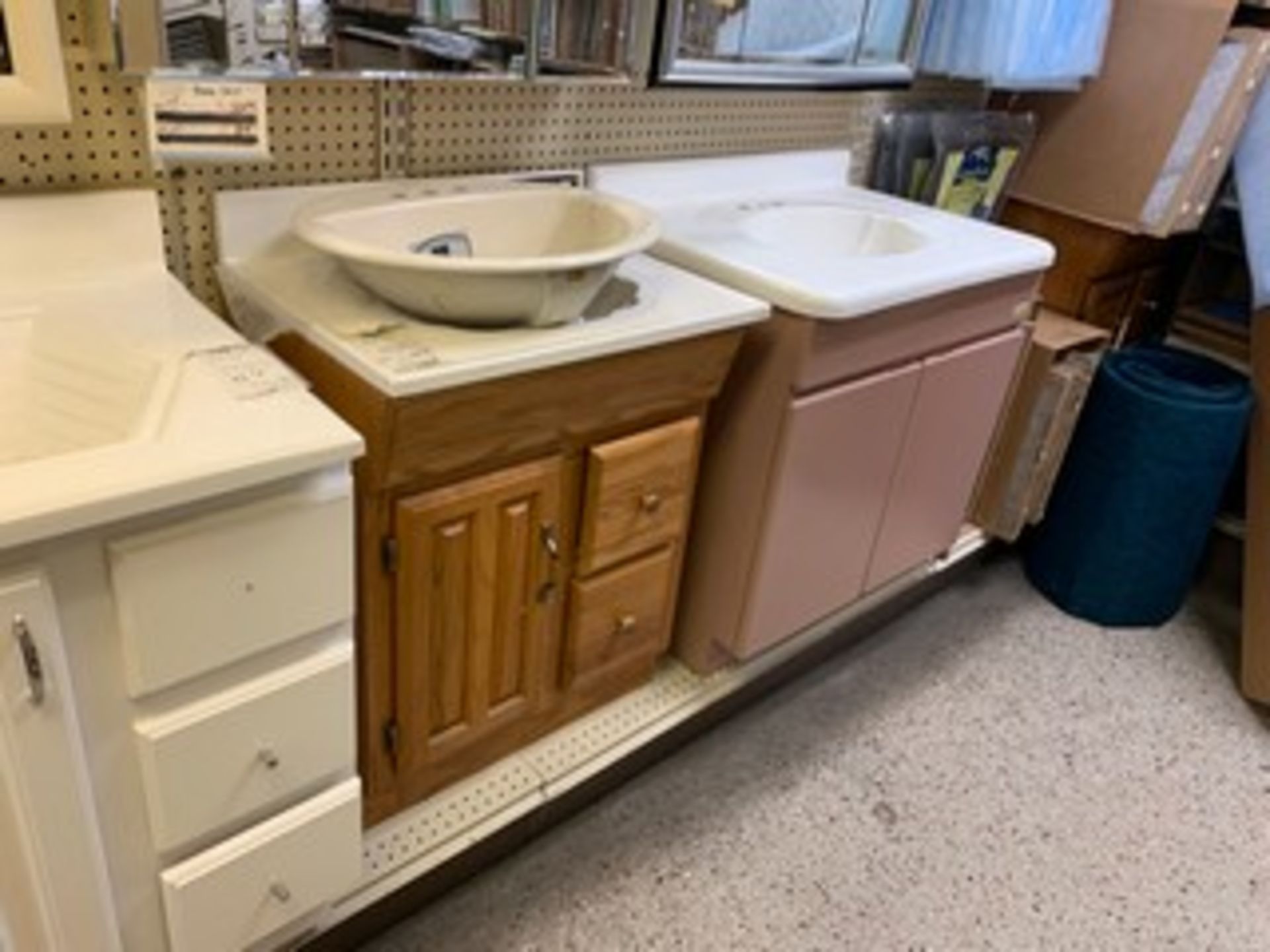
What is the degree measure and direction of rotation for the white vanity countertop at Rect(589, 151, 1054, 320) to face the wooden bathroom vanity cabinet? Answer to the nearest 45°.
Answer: approximately 90° to its right

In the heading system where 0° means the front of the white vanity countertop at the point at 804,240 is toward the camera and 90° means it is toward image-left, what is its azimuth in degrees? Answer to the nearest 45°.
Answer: approximately 315°

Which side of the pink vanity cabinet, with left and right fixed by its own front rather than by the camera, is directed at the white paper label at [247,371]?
right

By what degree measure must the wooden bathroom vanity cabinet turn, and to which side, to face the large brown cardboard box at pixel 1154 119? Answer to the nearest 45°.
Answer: approximately 90° to its left

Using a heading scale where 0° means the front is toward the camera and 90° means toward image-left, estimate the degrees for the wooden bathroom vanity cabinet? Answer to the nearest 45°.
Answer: approximately 315°

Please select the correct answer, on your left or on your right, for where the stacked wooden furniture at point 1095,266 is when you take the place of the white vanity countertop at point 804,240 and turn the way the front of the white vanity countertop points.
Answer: on your left

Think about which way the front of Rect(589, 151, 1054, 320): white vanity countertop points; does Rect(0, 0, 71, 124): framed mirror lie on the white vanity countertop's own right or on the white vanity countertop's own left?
on the white vanity countertop's own right
